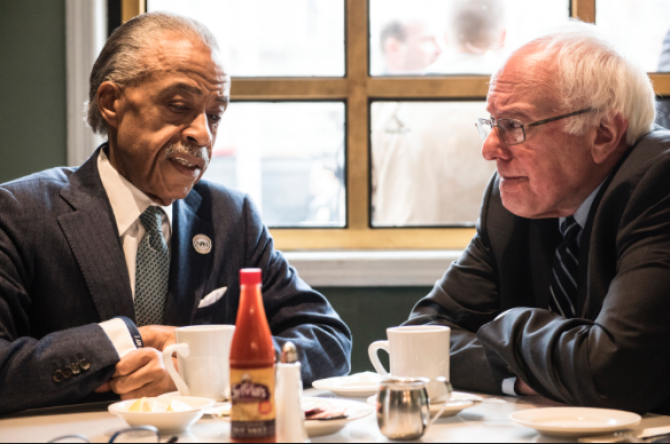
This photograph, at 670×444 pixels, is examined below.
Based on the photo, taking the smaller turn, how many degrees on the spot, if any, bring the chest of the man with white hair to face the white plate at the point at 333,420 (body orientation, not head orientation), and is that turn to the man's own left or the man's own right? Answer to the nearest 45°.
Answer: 0° — they already face it

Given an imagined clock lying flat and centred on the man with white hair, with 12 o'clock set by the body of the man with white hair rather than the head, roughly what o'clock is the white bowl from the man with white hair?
The white bowl is roughly at 12 o'clock from the man with white hair.

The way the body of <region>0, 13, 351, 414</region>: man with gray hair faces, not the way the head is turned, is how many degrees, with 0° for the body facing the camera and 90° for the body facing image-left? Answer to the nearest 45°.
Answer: approximately 315°

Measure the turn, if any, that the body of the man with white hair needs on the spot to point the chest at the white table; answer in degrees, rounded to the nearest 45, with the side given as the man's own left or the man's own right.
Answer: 0° — they already face it

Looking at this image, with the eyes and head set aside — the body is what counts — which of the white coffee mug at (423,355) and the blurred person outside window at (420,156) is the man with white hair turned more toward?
the white coffee mug

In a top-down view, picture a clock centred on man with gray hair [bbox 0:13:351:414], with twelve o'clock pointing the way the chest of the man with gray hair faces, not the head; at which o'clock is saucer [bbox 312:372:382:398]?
The saucer is roughly at 12 o'clock from the man with gray hair.

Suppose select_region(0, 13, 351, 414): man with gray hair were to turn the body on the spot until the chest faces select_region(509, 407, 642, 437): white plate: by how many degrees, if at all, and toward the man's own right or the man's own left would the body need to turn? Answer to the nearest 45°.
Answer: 0° — they already face it

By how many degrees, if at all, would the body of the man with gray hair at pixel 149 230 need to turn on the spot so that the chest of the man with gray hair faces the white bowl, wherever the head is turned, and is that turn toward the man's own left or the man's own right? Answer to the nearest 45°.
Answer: approximately 45° to the man's own right

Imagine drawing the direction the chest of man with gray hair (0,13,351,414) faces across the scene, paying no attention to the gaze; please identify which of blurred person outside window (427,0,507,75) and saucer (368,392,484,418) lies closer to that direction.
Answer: the saucer

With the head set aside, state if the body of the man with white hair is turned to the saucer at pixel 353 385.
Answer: yes

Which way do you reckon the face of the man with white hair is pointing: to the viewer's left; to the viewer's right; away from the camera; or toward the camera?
to the viewer's left
